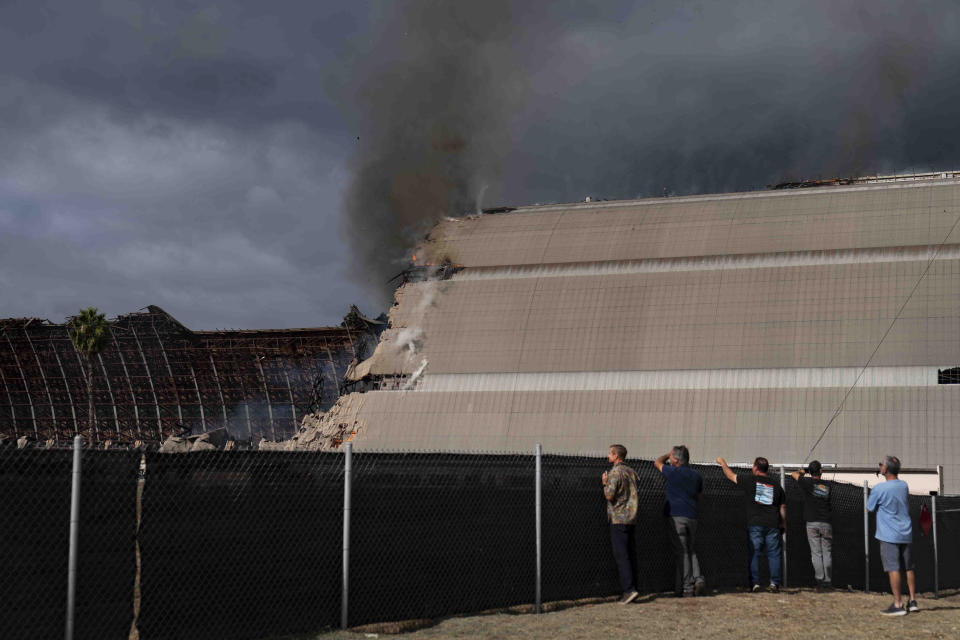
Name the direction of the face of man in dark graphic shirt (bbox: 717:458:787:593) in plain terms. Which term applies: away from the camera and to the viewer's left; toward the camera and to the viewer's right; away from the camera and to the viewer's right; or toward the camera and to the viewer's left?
away from the camera and to the viewer's left

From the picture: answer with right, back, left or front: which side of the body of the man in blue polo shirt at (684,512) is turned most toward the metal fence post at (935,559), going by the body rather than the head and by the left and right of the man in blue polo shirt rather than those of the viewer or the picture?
right

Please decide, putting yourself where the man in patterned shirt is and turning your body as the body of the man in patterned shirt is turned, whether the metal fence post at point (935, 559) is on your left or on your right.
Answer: on your right

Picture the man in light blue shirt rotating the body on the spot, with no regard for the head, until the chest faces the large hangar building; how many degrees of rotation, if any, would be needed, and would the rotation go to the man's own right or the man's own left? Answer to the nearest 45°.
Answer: approximately 45° to the man's own right

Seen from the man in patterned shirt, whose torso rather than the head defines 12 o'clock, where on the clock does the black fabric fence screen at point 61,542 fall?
The black fabric fence screen is roughly at 9 o'clock from the man in patterned shirt.

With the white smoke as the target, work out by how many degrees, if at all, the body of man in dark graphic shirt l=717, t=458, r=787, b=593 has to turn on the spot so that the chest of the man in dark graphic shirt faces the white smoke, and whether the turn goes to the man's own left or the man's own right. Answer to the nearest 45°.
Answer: approximately 45° to the man's own left

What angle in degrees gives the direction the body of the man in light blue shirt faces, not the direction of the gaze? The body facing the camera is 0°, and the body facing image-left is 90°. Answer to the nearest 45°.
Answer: approximately 135°

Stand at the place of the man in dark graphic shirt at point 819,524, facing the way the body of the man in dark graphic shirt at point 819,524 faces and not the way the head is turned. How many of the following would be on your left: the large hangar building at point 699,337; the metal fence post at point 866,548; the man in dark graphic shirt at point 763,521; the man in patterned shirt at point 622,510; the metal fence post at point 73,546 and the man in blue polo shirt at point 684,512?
4

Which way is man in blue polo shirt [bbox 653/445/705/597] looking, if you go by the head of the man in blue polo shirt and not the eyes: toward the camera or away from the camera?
away from the camera

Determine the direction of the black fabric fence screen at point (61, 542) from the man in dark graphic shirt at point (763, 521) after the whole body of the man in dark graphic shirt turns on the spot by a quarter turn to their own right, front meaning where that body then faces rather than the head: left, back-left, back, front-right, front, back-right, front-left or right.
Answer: back-right

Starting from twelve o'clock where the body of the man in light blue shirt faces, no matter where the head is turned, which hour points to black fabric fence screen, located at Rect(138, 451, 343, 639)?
The black fabric fence screen is roughly at 9 o'clock from the man in light blue shirt.

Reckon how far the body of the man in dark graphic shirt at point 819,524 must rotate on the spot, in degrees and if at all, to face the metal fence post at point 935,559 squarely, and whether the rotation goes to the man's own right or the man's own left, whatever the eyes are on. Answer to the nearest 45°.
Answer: approximately 90° to the man's own right

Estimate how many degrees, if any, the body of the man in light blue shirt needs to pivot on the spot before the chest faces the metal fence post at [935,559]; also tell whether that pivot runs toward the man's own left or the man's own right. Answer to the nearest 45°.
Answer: approximately 45° to the man's own right

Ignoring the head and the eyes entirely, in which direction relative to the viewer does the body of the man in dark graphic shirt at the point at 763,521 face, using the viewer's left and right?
facing away from the viewer

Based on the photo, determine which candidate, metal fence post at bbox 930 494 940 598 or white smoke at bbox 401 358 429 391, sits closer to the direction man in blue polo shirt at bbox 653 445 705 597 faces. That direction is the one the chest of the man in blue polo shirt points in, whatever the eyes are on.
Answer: the white smoke
